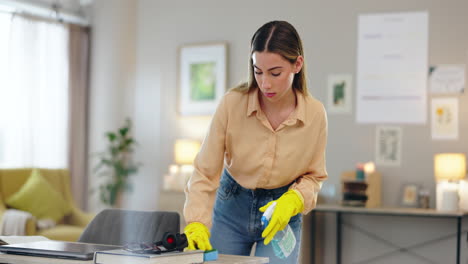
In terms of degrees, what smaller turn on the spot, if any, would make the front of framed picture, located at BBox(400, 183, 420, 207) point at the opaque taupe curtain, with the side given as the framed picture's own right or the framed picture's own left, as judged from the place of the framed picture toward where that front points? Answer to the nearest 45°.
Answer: approximately 90° to the framed picture's own right

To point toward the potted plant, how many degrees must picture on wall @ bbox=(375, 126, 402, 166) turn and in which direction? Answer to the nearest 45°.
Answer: approximately 90° to its right

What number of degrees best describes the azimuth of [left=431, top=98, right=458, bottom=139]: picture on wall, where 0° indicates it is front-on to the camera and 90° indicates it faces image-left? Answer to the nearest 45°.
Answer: approximately 0°

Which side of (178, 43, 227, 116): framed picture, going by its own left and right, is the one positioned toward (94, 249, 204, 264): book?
front

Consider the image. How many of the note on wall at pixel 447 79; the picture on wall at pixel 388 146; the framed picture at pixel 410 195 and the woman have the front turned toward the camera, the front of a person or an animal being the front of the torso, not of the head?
4

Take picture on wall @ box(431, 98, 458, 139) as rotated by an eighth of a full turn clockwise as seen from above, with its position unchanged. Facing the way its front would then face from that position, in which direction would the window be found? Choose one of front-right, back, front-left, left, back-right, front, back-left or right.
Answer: front-right

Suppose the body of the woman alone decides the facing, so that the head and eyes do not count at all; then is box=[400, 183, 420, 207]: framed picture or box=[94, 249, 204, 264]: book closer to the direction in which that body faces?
the book

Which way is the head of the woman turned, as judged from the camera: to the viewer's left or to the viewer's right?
to the viewer's left

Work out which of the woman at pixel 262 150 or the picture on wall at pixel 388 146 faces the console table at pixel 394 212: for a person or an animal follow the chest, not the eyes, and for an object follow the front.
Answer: the picture on wall

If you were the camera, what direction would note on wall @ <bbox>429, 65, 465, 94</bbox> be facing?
facing the viewer

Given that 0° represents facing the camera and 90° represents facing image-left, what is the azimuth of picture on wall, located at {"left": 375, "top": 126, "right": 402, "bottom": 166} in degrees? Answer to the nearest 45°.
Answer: approximately 0°

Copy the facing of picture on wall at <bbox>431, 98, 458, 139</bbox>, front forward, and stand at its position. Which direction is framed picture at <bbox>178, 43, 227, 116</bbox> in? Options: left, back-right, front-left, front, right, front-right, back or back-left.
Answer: right

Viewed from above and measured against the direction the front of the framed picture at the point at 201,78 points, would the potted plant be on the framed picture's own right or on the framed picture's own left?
on the framed picture's own right

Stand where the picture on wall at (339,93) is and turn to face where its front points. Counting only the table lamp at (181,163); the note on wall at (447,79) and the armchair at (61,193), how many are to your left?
1

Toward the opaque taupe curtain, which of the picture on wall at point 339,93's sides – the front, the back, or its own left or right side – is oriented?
right
